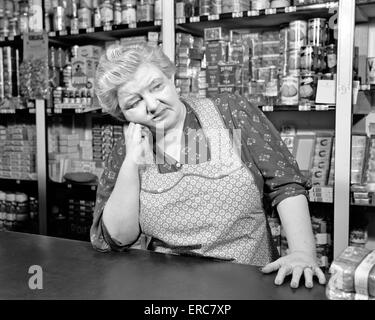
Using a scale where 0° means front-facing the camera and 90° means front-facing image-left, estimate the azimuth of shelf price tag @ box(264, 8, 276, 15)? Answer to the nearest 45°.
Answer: approximately 0°

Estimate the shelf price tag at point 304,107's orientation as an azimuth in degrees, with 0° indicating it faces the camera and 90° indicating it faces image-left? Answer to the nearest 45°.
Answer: approximately 0°
